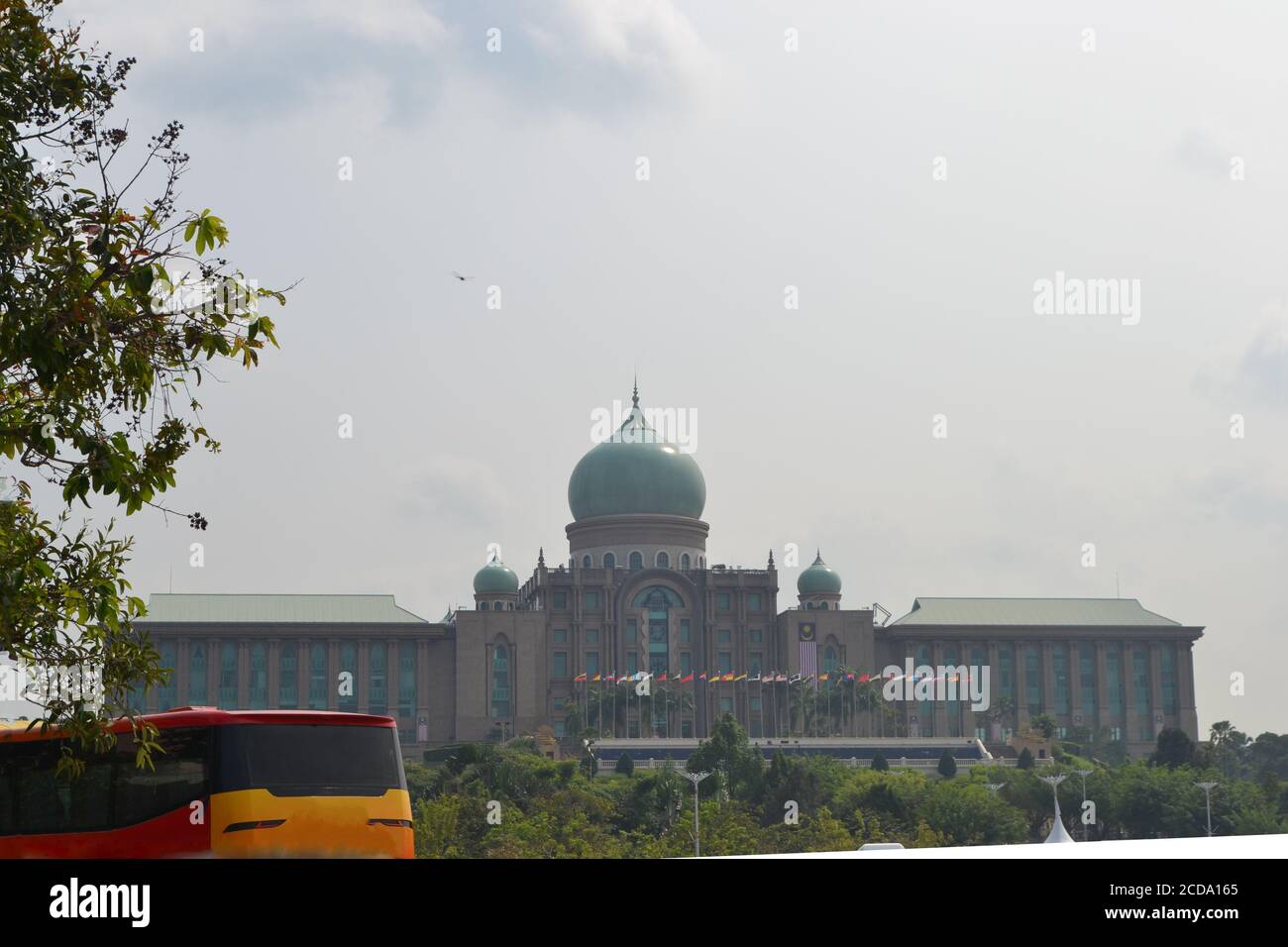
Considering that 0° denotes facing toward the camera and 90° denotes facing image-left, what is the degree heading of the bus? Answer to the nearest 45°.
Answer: approximately 135°
